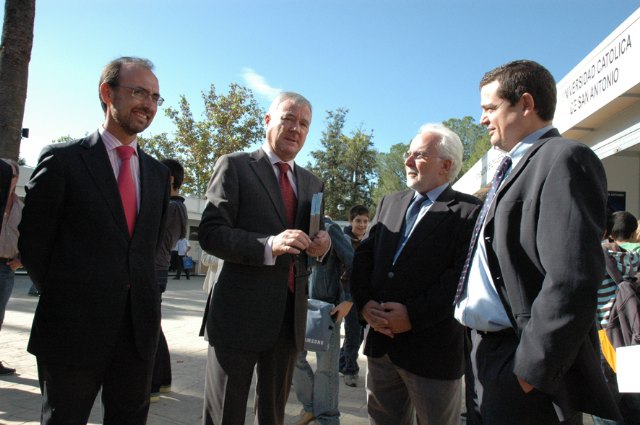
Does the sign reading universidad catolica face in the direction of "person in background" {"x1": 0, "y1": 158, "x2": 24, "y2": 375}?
yes

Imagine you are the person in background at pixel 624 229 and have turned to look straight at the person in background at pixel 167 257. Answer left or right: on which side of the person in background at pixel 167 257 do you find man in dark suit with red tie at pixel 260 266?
left

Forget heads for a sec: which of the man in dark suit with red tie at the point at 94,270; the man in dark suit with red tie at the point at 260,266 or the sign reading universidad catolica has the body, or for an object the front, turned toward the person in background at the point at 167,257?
the sign reading universidad catolica

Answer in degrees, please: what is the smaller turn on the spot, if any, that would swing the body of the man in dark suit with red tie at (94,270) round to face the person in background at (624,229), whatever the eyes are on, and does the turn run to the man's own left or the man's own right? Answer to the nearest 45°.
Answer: approximately 45° to the man's own left

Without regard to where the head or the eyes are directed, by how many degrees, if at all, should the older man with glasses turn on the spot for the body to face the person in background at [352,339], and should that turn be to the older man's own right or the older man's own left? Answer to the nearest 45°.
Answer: approximately 135° to the older man's own right

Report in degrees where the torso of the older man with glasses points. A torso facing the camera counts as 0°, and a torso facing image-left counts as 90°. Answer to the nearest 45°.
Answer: approximately 45°
